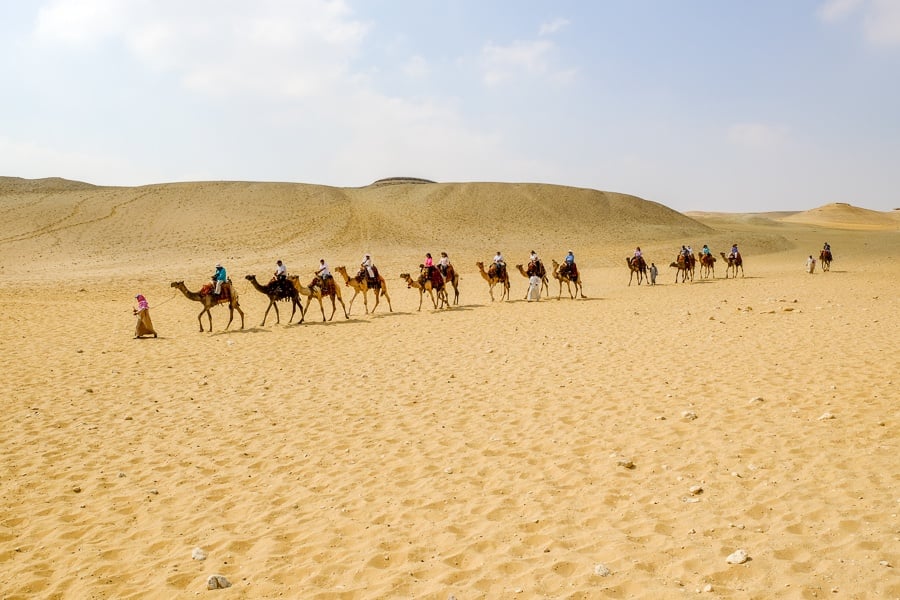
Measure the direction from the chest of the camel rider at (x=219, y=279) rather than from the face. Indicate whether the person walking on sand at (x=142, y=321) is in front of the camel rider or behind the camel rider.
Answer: in front

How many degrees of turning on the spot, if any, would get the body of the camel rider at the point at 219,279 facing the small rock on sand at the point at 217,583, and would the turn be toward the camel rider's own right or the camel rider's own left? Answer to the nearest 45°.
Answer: approximately 90° to the camel rider's own left

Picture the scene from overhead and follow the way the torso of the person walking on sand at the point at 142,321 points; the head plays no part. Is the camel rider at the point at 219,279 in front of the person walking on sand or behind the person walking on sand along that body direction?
behind

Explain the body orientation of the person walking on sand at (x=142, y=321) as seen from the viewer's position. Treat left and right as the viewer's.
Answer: facing to the left of the viewer

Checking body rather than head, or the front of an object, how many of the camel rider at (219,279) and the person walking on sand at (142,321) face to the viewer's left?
2

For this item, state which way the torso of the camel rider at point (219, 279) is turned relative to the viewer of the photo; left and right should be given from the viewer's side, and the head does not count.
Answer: facing to the left of the viewer

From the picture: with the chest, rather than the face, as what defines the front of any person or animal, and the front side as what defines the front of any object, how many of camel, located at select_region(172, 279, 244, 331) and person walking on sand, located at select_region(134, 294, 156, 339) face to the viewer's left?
2

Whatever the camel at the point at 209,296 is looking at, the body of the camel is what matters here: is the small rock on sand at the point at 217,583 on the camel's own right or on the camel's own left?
on the camel's own left

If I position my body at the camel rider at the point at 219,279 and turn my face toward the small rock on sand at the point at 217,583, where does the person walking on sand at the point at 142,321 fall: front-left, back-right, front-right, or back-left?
front-right

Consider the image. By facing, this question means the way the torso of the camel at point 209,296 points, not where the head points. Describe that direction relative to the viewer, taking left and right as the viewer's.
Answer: facing to the left of the viewer
